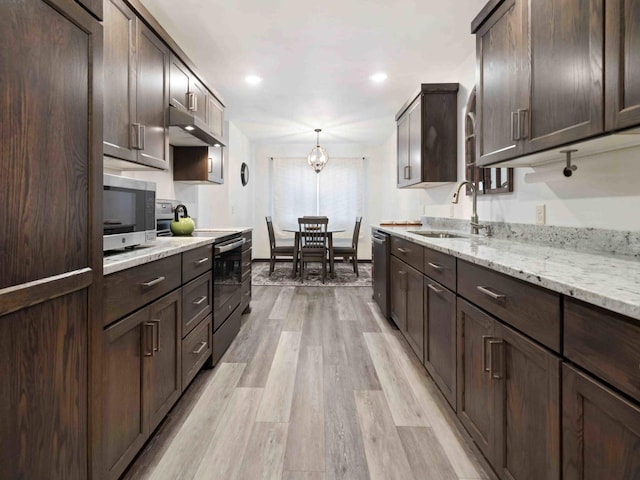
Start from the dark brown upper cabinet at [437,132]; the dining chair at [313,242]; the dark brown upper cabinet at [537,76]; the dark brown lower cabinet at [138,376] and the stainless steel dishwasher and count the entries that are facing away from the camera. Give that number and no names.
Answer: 1

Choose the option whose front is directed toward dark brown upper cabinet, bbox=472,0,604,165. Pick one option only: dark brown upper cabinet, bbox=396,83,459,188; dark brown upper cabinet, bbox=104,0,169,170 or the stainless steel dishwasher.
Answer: dark brown upper cabinet, bbox=104,0,169,170

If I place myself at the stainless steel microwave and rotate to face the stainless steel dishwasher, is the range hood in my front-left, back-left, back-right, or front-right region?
front-left

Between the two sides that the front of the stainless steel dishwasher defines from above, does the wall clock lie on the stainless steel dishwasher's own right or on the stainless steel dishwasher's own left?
on the stainless steel dishwasher's own right

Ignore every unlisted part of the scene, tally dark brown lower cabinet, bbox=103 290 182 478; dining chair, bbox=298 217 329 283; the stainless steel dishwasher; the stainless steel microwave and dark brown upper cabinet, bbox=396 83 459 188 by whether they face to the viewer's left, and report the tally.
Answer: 2

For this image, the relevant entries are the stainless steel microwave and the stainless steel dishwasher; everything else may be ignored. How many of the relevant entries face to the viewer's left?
1

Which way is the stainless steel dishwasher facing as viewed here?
to the viewer's left

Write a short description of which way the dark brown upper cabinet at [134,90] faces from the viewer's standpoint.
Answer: facing the viewer and to the right of the viewer

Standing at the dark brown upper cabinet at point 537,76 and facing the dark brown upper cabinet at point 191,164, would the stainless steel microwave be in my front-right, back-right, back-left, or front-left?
front-left

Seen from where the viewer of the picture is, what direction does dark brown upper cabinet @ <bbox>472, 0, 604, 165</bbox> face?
facing the viewer and to the left of the viewer

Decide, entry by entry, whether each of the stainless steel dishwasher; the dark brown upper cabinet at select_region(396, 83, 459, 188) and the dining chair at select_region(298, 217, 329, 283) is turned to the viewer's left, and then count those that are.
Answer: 2

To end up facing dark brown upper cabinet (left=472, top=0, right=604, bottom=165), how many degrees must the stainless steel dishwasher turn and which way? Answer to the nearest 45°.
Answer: approximately 90° to its left

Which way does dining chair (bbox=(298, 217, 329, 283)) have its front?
away from the camera

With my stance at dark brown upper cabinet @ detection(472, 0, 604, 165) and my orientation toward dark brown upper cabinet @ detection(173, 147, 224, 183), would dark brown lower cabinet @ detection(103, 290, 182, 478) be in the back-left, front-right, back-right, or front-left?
front-left

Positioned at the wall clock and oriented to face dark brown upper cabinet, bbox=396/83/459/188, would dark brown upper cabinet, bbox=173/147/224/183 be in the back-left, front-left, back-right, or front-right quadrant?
front-right

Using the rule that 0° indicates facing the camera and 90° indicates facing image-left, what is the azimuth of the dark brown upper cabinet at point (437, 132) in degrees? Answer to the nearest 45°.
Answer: approximately 90°

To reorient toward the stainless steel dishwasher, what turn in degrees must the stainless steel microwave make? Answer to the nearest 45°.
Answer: approximately 90° to its left
